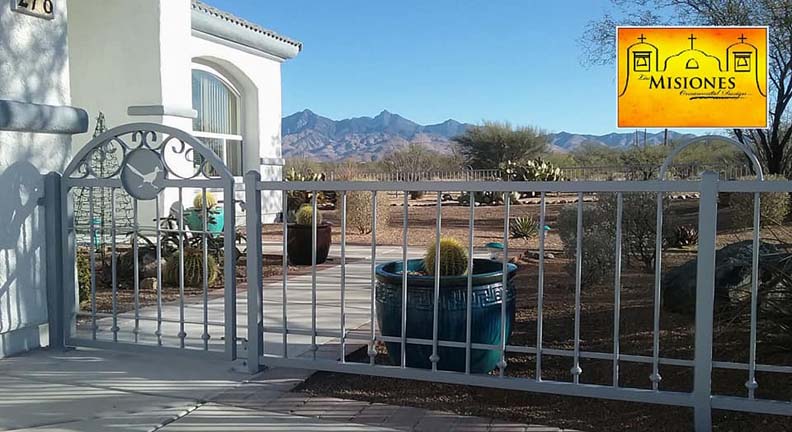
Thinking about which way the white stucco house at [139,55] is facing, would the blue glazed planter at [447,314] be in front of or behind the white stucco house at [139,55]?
in front

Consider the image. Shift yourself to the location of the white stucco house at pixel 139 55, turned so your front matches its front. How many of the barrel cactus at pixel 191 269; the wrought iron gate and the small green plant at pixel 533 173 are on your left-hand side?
1

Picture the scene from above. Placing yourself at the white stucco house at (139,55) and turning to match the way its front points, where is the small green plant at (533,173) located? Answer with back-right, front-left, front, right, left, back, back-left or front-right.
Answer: left

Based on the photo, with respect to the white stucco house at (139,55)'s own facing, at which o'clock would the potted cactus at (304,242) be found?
The potted cactus is roughly at 12 o'clock from the white stucco house.

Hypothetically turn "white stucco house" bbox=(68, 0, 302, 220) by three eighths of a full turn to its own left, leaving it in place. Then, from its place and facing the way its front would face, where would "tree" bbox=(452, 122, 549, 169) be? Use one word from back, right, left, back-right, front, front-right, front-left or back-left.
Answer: front-right

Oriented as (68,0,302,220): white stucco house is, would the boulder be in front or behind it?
in front

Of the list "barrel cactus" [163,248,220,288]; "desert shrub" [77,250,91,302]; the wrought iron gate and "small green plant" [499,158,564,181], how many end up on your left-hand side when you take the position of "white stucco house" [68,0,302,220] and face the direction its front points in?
1

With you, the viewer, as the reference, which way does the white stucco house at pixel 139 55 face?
facing the viewer and to the right of the viewer

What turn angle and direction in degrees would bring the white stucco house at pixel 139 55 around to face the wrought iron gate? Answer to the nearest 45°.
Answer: approximately 45° to its right

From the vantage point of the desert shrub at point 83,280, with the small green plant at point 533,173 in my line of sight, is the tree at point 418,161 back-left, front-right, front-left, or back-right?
front-left

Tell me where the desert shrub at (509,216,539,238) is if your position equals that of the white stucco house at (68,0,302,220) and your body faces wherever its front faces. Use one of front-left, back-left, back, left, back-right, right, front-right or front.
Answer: front-left

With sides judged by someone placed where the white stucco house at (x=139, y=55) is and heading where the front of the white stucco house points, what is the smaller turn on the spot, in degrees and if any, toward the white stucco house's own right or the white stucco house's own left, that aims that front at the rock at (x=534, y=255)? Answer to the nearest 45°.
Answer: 0° — it already faces it
